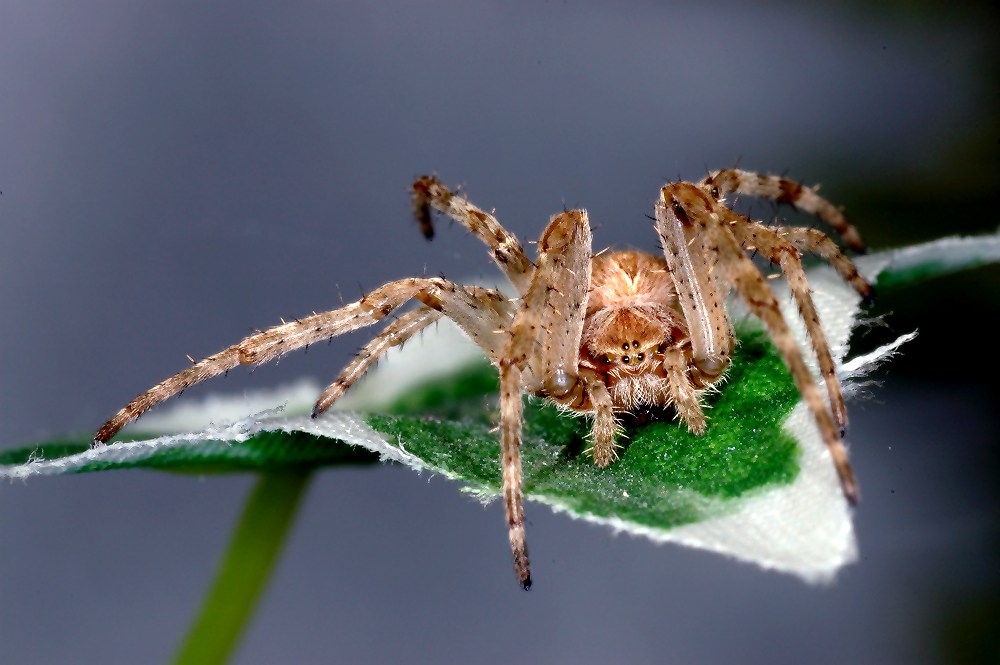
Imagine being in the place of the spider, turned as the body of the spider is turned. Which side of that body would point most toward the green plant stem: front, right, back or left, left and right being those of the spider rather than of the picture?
right

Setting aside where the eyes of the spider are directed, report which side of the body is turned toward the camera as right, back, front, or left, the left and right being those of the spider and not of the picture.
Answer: front
